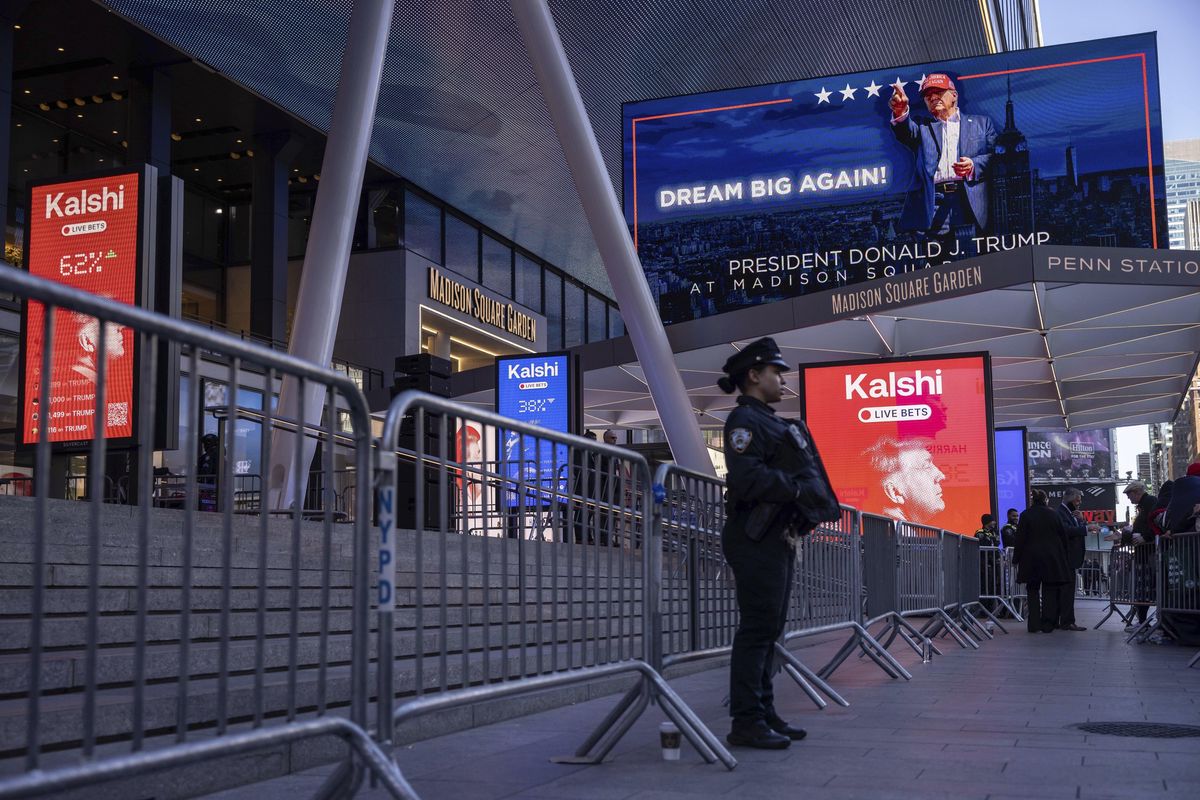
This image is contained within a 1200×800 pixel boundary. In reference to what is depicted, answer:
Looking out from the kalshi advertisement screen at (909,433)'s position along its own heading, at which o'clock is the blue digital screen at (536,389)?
The blue digital screen is roughly at 3 o'clock from the kalshi advertisement screen.

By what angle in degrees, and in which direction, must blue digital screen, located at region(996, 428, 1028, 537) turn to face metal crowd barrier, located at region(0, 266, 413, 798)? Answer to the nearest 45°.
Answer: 0° — it already faces it

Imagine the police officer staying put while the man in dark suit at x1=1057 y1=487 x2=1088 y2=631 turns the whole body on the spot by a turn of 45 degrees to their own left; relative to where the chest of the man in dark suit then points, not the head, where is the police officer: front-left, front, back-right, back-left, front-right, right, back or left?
back-right

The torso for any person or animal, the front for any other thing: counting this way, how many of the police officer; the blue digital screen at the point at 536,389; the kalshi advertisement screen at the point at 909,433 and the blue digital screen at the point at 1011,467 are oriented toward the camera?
3

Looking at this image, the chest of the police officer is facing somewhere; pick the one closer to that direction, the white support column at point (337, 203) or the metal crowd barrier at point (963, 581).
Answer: the metal crowd barrier

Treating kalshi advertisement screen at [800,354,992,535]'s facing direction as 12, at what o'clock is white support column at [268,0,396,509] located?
The white support column is roughly at 2 o'clock from the kalshi advertisement screen.

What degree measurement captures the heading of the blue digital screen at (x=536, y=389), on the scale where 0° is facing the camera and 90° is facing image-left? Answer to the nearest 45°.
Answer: approximately 0°

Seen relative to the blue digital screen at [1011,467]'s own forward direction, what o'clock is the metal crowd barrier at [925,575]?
The metal crowd barrier is roughly at 12 o'clock from the blue digital screen.

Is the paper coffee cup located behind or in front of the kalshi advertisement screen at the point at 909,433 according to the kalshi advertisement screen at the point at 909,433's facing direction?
in front

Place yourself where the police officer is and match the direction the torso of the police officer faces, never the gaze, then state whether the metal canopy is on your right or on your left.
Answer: on your left

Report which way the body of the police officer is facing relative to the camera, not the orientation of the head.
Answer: to the viewer's right
